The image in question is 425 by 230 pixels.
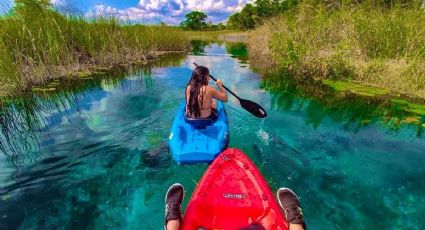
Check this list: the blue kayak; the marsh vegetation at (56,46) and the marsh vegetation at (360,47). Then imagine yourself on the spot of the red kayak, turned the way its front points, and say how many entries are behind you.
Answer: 0

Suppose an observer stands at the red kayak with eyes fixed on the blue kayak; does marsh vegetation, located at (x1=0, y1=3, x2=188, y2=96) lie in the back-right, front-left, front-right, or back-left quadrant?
front-left

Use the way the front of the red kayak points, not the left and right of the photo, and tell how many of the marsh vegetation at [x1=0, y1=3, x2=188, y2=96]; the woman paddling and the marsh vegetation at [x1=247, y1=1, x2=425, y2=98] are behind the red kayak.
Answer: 0

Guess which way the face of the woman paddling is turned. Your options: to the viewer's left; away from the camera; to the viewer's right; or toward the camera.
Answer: away from the camera

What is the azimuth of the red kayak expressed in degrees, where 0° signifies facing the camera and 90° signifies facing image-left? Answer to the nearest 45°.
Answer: approximately 180°

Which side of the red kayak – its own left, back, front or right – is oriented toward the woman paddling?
front

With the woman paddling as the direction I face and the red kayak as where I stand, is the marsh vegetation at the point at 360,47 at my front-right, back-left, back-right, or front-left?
front-right

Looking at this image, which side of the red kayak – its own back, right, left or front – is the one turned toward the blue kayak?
front

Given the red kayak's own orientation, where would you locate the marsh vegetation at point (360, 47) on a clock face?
The marsh vegetation is roughly at 1 o'clock from the red kayak.

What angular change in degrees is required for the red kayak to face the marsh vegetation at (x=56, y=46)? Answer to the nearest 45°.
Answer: approximately 45° to its left

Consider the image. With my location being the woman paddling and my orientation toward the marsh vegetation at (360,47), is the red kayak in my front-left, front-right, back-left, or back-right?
back-right
